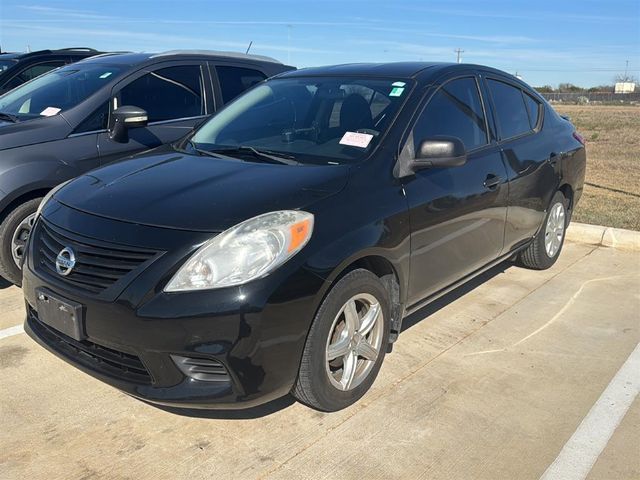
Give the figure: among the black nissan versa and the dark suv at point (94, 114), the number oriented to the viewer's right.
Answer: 0

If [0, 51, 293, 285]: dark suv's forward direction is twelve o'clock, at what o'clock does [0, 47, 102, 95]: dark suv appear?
[0, 47, 102, 95]: dark suv is roughly at 4 o'clock from [0, 51, 293, 285]: dark suv.

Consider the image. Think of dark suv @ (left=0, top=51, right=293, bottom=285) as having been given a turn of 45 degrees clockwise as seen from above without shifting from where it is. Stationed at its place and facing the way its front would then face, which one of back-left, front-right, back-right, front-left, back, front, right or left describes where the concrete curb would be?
back

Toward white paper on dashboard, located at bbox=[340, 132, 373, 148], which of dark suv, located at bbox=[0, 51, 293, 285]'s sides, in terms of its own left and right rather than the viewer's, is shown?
left

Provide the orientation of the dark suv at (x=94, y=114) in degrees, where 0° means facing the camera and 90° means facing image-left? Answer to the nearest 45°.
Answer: approximately 45°

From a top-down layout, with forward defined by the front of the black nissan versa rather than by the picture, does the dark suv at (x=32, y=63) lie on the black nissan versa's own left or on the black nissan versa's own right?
on the black nissan versa's own right

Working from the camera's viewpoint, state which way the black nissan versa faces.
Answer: facing the viewer and to the left of the viewer

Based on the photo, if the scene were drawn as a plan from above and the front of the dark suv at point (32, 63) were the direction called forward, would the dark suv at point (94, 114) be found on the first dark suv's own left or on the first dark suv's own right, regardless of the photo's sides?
on the first dark suv's own left

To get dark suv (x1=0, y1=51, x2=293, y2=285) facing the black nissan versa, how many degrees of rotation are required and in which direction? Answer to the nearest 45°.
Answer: approximately 45° to its left

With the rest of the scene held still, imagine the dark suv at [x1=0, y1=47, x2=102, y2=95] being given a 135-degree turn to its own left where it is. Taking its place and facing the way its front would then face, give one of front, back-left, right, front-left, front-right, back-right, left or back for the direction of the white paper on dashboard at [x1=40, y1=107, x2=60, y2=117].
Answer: right

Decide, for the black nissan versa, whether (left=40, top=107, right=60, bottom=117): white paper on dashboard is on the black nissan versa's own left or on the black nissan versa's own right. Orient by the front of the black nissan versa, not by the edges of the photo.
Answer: on the black nissan versa's own right

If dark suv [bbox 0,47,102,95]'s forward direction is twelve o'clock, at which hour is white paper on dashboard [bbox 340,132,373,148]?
The white paper on dashboard is roughly at 10 o'clock from the dark suv.
